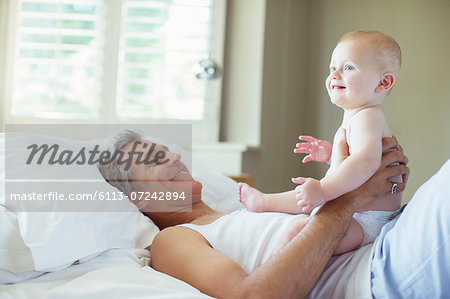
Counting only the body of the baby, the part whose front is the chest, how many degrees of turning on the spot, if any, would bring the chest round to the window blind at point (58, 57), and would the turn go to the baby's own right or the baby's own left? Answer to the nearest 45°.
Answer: approximately 45° to the baby's own right

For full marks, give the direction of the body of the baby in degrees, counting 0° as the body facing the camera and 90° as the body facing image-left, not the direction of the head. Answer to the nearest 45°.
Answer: approximately 90°

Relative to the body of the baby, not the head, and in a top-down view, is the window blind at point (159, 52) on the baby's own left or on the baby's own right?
on the baby's own right

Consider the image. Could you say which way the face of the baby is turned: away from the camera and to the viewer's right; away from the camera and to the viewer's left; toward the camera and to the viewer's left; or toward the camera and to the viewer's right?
toward the camera and to the viewer's left
